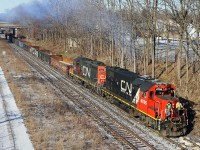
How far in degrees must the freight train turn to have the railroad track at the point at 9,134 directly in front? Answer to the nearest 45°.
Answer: approximately 135° to its right

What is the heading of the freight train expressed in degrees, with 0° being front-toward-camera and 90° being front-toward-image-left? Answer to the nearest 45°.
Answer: approximately 315°
